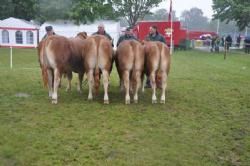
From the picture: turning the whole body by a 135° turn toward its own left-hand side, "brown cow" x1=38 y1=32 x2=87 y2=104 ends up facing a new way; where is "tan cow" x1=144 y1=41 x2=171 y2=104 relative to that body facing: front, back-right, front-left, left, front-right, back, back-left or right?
back

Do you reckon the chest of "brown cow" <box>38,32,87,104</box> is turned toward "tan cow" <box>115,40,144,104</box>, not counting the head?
no

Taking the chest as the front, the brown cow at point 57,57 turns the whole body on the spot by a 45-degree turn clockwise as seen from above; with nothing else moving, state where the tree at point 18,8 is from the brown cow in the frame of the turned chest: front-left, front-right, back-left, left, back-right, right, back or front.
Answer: left

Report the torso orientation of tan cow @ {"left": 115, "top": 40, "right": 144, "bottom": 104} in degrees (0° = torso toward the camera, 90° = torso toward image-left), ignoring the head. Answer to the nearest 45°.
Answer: approximately 180°

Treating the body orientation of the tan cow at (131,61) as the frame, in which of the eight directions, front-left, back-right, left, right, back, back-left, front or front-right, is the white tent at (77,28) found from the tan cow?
front

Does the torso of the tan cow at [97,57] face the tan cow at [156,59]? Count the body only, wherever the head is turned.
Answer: no

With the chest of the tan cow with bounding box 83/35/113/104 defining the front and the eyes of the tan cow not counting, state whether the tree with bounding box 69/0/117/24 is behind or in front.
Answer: in front

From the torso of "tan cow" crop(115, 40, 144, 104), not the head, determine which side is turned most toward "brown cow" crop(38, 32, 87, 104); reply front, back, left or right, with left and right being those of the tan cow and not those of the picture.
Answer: left

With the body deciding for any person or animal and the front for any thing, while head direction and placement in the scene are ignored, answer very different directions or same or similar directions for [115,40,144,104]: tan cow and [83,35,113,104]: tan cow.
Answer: same or similar directions

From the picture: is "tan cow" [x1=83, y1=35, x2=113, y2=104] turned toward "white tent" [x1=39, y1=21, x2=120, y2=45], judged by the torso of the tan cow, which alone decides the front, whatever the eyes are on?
yes

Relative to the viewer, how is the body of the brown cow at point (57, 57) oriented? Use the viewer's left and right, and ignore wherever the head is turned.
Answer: facing away from the viewer and to the right of the viewer

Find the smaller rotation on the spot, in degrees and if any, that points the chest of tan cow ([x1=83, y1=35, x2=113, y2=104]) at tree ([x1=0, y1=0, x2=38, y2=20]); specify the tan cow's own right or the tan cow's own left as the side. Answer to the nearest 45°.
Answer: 0° — it already faces it

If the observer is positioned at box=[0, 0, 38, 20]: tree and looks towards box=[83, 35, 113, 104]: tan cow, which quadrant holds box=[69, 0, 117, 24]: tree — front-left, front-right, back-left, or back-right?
front-left

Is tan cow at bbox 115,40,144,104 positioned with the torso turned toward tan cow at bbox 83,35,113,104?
no

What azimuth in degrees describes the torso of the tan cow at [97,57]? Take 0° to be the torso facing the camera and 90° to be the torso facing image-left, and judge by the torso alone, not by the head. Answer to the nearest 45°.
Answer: approximately 180°

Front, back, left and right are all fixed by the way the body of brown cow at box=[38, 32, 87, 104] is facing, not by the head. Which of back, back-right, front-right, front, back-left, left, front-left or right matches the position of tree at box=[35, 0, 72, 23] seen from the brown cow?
front-left

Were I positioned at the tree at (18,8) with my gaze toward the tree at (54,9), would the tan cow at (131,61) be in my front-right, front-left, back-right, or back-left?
front-right

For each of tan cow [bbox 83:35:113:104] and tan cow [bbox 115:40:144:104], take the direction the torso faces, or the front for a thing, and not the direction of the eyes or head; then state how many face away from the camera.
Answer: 2

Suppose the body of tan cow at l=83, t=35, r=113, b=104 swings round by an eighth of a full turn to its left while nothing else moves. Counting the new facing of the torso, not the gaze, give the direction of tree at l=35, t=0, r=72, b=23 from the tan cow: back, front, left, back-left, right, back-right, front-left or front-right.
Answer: front-right

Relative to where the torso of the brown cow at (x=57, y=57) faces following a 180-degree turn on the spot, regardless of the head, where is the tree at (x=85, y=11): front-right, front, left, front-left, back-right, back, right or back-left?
back-right
